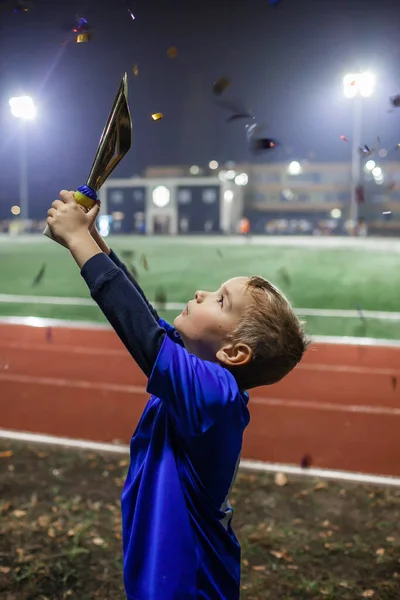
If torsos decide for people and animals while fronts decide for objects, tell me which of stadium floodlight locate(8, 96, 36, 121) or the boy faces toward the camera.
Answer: the stadium floodlight

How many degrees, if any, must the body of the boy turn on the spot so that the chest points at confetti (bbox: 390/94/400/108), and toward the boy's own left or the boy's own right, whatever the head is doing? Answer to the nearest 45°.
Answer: approximately 135° to the boy's own right

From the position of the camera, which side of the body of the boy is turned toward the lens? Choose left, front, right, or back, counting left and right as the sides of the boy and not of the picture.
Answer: left

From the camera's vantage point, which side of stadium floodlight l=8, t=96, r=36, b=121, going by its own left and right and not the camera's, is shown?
front

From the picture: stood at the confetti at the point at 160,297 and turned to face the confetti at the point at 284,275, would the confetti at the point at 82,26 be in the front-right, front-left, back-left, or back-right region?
back-right

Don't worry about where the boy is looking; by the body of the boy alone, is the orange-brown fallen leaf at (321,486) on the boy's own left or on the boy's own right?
on the boy's own right

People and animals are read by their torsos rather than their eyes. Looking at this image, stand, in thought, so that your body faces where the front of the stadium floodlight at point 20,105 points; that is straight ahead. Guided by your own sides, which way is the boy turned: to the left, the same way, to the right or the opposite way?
to the right

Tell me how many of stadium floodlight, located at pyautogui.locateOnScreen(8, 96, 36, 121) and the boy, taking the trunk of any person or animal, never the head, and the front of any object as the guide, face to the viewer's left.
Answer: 1

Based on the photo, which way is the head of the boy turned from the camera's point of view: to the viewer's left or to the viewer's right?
to the viewer's left
